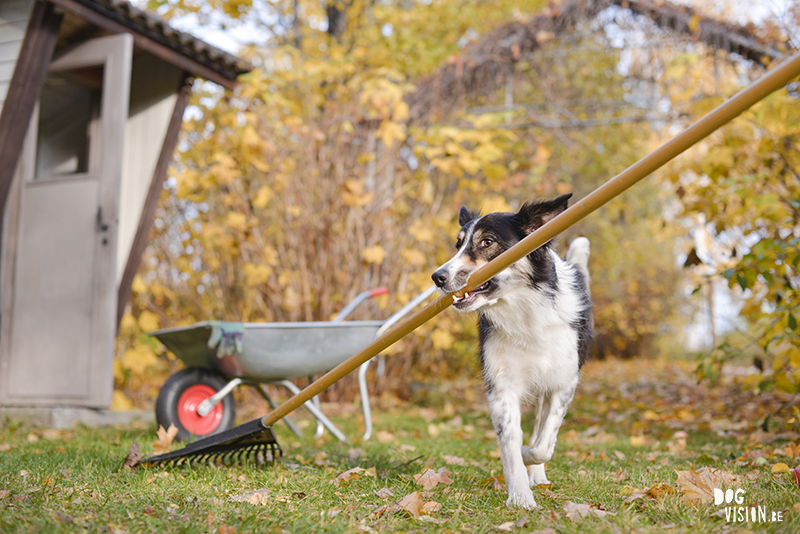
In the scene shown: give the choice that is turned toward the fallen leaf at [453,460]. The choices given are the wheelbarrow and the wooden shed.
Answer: the wooden shed

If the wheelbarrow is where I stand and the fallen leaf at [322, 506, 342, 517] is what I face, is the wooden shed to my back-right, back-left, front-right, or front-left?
back-right

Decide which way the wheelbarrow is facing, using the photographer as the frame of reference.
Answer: facing to the left of the viewer

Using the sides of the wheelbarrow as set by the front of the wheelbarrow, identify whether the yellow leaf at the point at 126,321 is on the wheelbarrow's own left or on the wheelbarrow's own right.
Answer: on the wheelbarrow's own right

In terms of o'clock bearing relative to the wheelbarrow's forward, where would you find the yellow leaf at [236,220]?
The yellow leaf is roughly at 3 o'clock from the wheelbarrow.

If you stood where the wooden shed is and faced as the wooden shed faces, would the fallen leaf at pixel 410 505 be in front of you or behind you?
in front

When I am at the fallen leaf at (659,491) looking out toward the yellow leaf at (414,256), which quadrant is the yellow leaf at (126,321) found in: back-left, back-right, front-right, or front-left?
front-left

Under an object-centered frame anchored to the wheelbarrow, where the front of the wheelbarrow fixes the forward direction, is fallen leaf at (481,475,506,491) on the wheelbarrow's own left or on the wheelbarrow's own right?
on the wheelbarrow's own left

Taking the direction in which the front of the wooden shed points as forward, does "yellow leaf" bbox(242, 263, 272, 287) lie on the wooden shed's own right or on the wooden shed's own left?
on the wooden shed's own left

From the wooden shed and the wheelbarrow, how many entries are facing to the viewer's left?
1

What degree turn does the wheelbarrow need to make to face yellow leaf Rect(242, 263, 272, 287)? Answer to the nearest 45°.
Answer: approximately 90° to its right

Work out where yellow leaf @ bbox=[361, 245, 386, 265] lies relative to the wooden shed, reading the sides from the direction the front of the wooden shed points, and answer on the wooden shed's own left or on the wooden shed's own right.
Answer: on the wooden shed's own left
